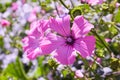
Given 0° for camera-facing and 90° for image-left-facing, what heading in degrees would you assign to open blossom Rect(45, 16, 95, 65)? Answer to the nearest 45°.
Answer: approximately 0°

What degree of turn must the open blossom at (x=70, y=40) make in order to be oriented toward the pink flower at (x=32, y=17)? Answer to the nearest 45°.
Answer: approximately 180°
